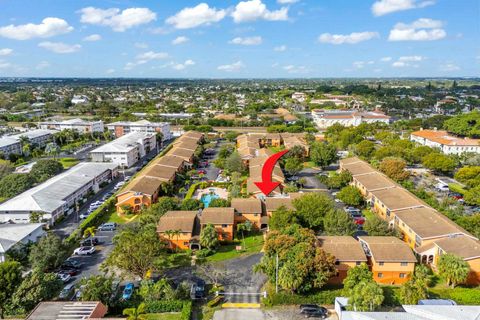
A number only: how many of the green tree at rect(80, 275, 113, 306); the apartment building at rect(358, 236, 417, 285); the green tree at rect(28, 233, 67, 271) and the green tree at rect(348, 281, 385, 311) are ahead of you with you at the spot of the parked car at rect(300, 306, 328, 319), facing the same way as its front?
2

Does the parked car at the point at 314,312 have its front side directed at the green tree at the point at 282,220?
no

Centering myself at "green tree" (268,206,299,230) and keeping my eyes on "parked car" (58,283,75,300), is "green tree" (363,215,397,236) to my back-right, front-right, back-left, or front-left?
back-left

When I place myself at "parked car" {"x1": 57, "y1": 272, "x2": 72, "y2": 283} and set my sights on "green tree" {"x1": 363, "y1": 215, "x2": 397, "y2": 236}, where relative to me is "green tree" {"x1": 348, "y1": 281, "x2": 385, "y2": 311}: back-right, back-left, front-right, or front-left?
front-right
